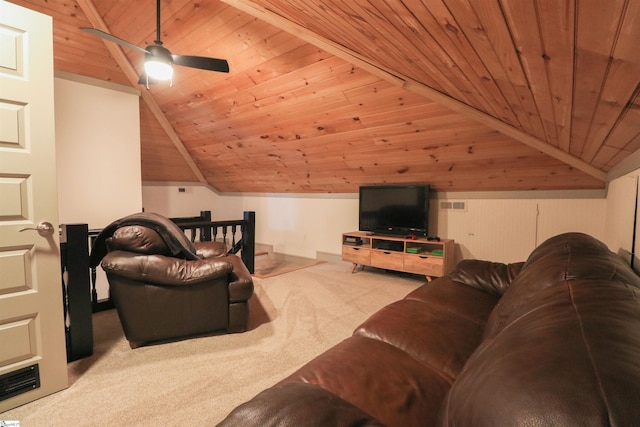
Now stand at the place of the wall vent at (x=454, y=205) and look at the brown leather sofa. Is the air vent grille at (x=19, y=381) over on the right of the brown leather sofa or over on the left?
right

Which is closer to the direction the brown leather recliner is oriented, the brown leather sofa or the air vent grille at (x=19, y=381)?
the brown leather sofa

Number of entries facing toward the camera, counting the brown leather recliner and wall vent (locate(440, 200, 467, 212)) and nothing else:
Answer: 1

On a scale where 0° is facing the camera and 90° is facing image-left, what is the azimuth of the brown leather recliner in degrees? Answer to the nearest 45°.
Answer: approximately 270°

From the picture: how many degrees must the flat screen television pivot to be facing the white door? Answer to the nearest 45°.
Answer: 0° — it already faces it

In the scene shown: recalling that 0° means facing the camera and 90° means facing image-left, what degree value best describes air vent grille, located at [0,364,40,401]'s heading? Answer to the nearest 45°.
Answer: approximately 315°

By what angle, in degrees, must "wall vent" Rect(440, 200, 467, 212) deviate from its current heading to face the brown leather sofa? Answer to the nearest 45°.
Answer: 0° — it already faces it
